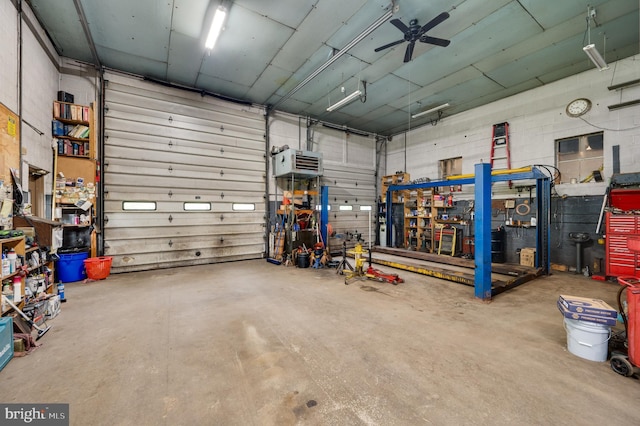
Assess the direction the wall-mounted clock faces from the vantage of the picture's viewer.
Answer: facing the viewer and to the left of the viewer

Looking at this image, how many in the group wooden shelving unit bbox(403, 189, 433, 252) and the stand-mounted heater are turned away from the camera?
0

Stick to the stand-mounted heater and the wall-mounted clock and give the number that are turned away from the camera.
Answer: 0

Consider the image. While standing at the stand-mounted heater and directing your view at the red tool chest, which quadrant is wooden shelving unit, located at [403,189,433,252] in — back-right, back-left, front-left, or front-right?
front-left

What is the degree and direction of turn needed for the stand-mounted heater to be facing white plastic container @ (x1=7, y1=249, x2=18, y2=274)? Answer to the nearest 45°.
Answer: approximately 90° to its right

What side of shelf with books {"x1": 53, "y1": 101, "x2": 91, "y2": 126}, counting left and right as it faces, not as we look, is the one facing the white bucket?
front

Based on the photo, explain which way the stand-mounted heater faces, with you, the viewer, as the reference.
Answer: facing the viewer and to the right of the viewer

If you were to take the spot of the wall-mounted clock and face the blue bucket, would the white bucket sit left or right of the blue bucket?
left

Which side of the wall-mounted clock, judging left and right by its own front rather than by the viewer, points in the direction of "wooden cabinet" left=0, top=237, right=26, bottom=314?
front

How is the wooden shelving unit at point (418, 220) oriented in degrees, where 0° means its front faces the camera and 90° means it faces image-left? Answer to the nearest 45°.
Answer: approximately 45°

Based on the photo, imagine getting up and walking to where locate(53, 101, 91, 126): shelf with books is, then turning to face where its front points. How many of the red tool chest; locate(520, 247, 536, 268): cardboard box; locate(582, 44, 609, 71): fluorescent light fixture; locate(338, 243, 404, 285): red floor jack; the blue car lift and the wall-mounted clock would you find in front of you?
6

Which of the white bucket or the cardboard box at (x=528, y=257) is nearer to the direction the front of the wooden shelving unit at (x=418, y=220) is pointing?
the white bucket

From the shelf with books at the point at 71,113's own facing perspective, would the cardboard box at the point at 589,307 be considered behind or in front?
in front

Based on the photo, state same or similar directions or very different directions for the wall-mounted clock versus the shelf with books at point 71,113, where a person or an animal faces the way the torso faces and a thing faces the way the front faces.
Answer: very different directions
